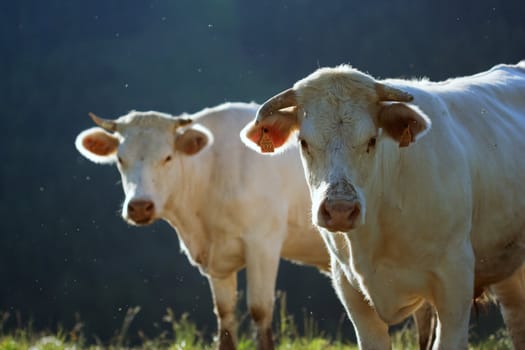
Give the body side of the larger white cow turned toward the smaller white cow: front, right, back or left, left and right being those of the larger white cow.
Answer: right

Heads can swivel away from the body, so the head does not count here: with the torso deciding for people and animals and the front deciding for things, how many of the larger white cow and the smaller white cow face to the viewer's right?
0

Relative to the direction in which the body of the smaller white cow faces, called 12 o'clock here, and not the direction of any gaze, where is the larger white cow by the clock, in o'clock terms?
The larger white cow is roughly at 10 o'clock from the smaller white cow.

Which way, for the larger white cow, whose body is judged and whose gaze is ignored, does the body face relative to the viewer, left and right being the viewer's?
facing the viewer and to the left of the viewer
